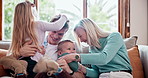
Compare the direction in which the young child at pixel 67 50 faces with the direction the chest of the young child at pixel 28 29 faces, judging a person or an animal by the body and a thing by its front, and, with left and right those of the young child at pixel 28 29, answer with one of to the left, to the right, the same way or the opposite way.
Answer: to the right

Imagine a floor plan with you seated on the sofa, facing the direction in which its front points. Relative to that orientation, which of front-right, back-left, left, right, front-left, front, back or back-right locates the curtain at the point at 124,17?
back

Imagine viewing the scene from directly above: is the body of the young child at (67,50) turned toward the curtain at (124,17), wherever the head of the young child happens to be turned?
no

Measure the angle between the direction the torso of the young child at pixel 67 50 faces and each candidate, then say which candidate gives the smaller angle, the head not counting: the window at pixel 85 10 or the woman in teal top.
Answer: the woman in teal top

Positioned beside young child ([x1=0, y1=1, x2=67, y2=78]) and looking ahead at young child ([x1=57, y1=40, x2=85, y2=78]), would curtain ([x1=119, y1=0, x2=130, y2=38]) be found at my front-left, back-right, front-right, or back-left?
front-left

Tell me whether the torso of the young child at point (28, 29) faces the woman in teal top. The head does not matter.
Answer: no

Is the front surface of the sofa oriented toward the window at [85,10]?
no

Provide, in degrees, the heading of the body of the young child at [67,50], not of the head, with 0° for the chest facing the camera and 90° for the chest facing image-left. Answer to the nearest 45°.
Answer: approximately 315°

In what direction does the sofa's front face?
toward the camera
